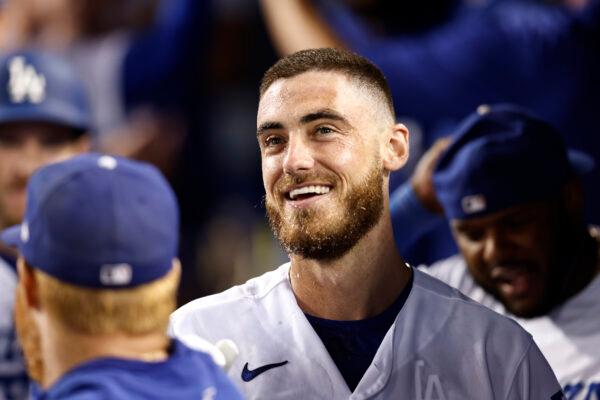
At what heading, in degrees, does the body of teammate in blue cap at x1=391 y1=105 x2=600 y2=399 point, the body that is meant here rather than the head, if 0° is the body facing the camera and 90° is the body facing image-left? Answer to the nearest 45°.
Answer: approximately 45°

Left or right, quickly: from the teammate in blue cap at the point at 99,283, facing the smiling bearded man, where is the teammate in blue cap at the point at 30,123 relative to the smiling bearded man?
left

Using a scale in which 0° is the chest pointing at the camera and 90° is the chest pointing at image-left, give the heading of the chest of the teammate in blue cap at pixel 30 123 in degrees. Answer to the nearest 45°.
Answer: approximately 0°

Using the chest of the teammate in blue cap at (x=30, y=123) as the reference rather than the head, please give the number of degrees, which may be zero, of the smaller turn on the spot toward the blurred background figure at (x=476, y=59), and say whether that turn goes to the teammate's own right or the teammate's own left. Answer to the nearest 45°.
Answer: approximately 90° to the teammate's own left

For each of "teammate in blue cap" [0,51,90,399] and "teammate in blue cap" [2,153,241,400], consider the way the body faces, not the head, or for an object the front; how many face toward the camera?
1

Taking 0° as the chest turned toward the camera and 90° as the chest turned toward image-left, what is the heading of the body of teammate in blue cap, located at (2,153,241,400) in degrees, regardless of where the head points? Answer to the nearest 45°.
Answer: approximately 135°

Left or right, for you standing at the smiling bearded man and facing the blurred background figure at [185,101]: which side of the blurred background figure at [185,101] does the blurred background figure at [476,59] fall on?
right

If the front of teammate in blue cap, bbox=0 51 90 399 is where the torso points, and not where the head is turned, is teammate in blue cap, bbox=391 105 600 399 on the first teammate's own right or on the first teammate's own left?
on the first teammate's own left

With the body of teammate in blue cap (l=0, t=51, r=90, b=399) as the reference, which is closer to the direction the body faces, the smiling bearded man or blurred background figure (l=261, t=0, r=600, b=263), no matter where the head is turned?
the smiling bearded man
